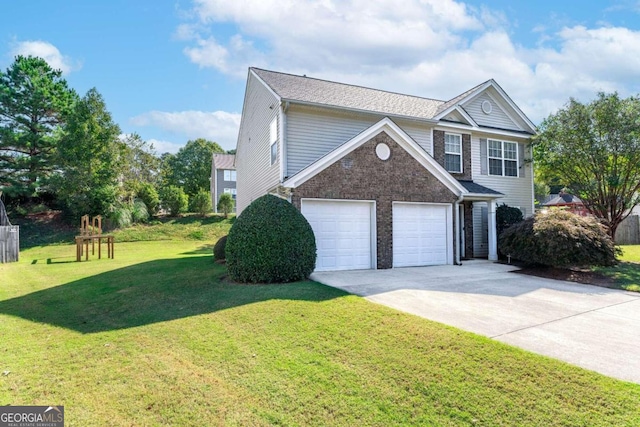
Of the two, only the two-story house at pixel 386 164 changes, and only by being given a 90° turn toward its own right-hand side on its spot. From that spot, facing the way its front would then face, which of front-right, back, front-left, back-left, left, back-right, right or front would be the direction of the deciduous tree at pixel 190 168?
right

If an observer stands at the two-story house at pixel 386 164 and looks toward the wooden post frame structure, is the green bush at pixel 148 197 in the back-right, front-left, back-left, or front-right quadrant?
front-right

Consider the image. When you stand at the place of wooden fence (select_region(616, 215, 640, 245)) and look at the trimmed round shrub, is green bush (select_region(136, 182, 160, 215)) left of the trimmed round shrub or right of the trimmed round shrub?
right

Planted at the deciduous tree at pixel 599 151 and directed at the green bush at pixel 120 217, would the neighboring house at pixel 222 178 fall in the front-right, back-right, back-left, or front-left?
front-right

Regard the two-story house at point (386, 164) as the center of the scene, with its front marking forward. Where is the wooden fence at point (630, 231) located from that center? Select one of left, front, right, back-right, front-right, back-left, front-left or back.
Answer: left

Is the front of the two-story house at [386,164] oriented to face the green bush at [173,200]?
no

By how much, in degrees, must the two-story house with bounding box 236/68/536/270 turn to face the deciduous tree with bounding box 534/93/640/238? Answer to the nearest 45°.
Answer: approximately 45° to its left

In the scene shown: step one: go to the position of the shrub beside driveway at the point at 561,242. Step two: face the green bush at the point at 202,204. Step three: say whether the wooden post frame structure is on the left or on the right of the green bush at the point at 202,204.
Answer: left

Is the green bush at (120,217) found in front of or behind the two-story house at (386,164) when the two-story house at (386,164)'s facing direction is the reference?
behind

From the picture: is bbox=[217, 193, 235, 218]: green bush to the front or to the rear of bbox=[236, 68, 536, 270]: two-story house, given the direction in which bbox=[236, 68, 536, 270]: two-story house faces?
to the rear

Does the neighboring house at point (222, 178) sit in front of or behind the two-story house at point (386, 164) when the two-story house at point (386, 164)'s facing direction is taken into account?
behind

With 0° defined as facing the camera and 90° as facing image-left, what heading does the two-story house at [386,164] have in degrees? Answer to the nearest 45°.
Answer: approximately 315°

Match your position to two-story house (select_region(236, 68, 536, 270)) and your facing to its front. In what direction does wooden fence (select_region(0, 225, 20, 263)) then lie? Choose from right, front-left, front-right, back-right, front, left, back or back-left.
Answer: back-right
